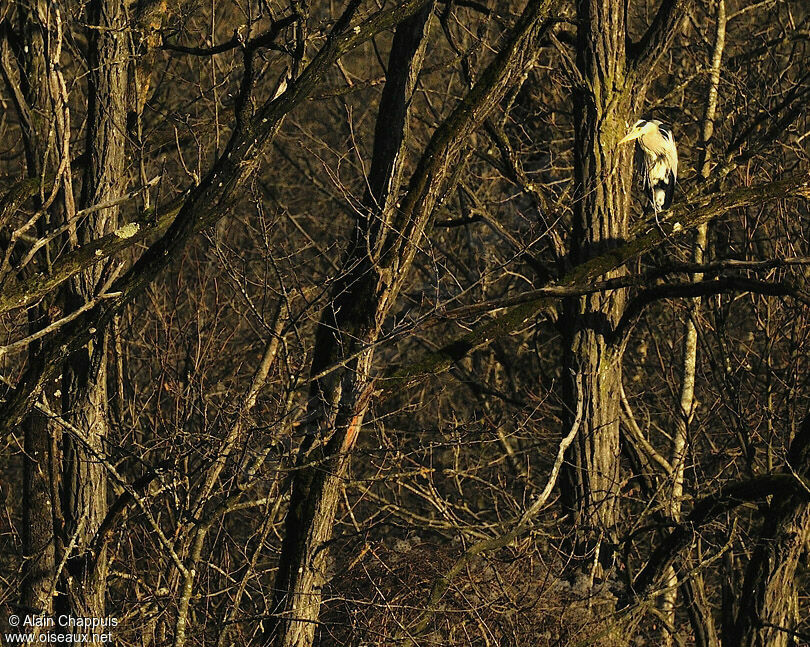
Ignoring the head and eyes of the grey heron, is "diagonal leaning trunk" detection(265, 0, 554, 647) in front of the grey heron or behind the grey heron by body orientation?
in front

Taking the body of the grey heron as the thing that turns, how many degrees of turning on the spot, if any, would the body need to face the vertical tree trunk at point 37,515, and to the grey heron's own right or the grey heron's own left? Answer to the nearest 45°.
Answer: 0° — it already faces it

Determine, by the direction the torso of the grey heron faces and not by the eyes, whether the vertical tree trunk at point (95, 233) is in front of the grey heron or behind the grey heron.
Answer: in front

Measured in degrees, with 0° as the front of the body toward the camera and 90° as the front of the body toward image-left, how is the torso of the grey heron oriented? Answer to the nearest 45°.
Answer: approximately 45°

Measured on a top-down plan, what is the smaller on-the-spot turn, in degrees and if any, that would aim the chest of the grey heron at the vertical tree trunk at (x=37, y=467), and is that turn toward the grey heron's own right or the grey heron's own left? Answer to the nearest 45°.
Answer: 0° — it already faces it

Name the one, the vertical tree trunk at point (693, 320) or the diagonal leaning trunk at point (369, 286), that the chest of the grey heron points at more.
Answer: the diagonal leaning trunk
